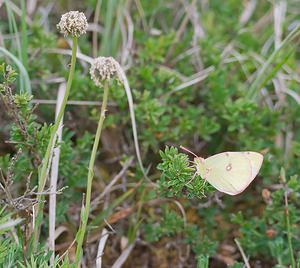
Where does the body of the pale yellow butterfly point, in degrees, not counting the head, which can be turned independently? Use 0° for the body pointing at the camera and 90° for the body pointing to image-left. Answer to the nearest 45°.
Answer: approximately 90°

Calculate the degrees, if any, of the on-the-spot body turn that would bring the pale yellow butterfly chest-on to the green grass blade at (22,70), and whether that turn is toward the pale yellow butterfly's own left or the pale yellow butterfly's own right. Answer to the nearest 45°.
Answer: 0° — it already faces it

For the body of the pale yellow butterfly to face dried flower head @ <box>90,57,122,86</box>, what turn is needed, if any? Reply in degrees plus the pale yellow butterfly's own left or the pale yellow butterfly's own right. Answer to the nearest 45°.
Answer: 0° — it already faces it
